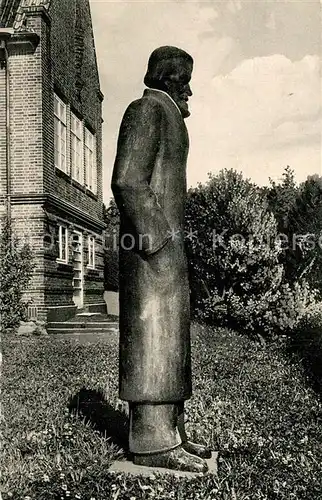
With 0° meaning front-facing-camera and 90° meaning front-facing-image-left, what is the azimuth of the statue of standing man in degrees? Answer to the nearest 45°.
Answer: approximately 270°

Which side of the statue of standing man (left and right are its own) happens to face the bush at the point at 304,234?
left

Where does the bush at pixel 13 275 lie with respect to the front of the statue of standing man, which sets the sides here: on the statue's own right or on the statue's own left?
on the statue's own left

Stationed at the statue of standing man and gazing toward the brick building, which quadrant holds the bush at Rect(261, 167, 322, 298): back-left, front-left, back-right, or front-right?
front-right

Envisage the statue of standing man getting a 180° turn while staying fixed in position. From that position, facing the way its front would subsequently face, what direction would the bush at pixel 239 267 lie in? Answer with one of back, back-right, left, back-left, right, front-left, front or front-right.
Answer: right

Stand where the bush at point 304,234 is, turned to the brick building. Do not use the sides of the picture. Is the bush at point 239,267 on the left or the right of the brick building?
left
